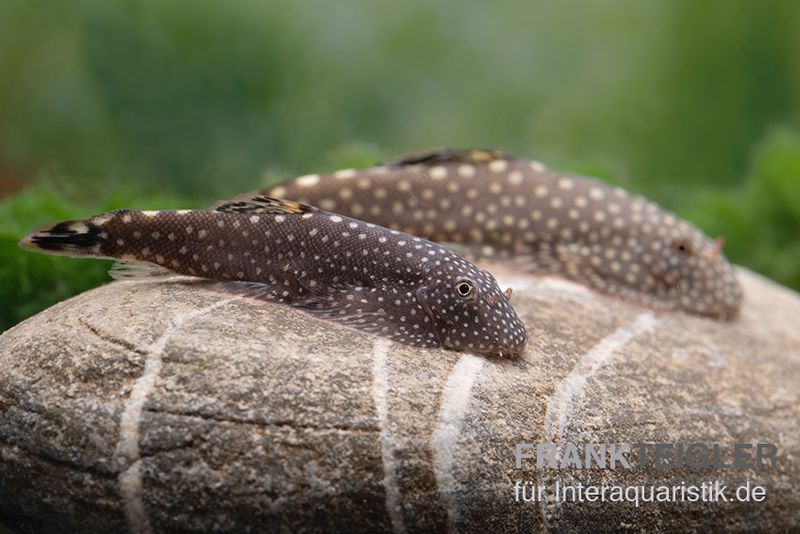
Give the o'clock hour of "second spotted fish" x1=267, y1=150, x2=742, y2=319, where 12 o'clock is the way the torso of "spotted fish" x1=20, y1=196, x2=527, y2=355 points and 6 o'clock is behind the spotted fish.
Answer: The second spotted fish is roughly at 11 o'clock from the spotted fish.

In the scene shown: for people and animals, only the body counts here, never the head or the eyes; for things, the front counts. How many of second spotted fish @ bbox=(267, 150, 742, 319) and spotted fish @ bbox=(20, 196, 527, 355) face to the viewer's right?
2

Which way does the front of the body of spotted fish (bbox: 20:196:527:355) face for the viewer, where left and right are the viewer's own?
facing to the right of the viewer

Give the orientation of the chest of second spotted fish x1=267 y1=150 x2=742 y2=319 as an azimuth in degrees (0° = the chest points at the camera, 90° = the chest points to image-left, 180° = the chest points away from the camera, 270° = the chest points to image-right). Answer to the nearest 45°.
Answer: approximately 270°
